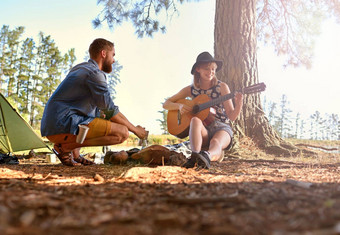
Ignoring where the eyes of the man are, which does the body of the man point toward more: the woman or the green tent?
the woman

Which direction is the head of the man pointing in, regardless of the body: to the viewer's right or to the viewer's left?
to the viewer's right

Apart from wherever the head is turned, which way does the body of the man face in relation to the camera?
to the viewer's right

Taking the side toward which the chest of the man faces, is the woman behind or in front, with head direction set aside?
in front

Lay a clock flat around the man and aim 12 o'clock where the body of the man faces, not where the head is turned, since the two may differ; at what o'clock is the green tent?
The green tent is roughly at 8 o'clock from the man.
